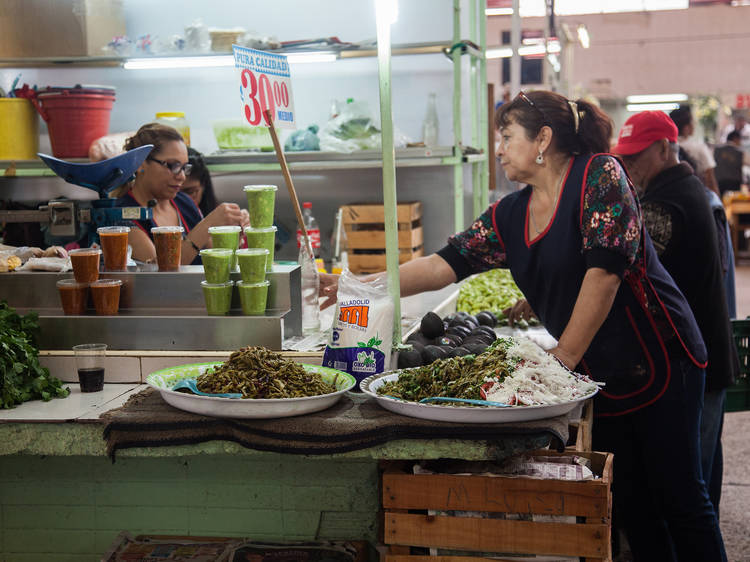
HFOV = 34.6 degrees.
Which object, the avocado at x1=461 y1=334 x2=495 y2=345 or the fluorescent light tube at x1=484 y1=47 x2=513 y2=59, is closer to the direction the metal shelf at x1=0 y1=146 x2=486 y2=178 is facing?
the avocado

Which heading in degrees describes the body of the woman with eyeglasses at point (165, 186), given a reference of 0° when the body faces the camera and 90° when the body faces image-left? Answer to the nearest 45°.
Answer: approximately 315°

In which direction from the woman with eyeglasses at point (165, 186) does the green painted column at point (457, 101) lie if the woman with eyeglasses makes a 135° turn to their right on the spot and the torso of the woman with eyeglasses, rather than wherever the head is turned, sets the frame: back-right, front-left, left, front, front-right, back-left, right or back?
back-right

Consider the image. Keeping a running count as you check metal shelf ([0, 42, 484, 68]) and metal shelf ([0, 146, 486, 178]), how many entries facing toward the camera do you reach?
2
